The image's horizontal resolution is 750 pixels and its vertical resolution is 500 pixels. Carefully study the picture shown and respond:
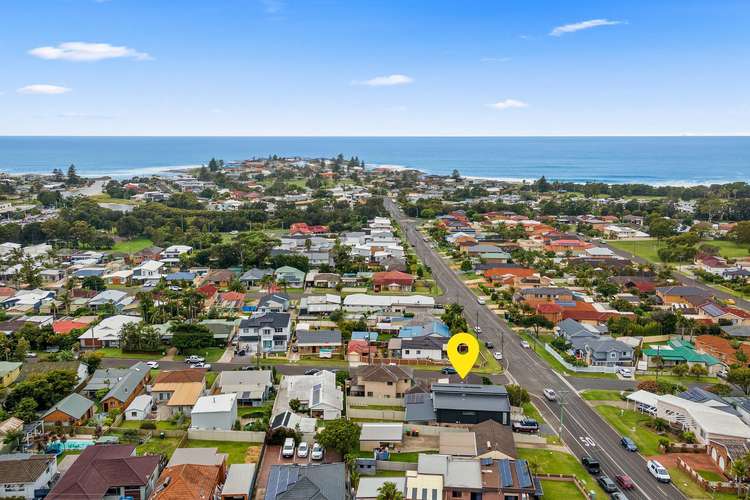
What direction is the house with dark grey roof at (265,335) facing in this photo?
toward the camera

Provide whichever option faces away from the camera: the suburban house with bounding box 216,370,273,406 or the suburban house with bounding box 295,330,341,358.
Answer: the suburban house with bounding box 216,370,273,406

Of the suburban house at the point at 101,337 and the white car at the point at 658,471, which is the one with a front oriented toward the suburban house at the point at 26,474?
the suburban house at the point at 101,337

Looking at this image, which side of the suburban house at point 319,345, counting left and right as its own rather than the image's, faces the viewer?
front

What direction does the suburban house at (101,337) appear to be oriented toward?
toward the camera

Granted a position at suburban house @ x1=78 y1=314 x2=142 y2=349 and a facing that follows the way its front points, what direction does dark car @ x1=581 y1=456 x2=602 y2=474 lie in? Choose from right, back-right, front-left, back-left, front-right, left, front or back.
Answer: front-left

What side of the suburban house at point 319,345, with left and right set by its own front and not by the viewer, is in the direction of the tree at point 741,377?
left

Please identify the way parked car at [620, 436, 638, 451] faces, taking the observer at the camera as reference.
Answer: facing the viewer and to the right of the viewer

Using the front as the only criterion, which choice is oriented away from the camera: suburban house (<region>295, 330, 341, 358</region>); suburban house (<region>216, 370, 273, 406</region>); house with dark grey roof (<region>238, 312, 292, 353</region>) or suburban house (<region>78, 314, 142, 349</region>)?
suburban house (<region>216, 370, 273, 406</region>)

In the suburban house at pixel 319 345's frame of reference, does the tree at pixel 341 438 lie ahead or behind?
ahead
